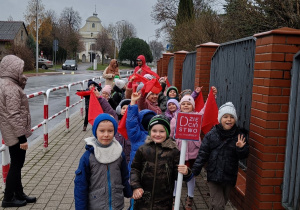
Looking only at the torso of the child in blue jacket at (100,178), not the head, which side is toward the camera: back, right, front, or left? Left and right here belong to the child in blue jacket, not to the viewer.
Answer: front

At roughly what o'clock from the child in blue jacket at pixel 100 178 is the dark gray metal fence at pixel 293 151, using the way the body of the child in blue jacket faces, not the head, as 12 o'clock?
The dark gray metal fence is roughly at 9 o'clock from the child in blue jacket.

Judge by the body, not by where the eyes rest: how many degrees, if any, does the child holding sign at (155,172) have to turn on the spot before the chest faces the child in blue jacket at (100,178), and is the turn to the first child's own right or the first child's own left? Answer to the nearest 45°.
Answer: approximately 45° to the first child's own right

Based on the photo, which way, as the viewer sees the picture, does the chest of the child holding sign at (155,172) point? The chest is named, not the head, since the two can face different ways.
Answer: toward the camera

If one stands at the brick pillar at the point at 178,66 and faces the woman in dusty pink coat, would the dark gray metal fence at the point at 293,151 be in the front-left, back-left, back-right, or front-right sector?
front-left

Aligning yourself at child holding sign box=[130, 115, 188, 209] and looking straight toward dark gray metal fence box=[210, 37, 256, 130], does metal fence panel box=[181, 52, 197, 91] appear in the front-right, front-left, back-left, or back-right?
front-left

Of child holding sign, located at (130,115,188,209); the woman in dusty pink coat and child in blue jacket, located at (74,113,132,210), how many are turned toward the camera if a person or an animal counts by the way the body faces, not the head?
2
